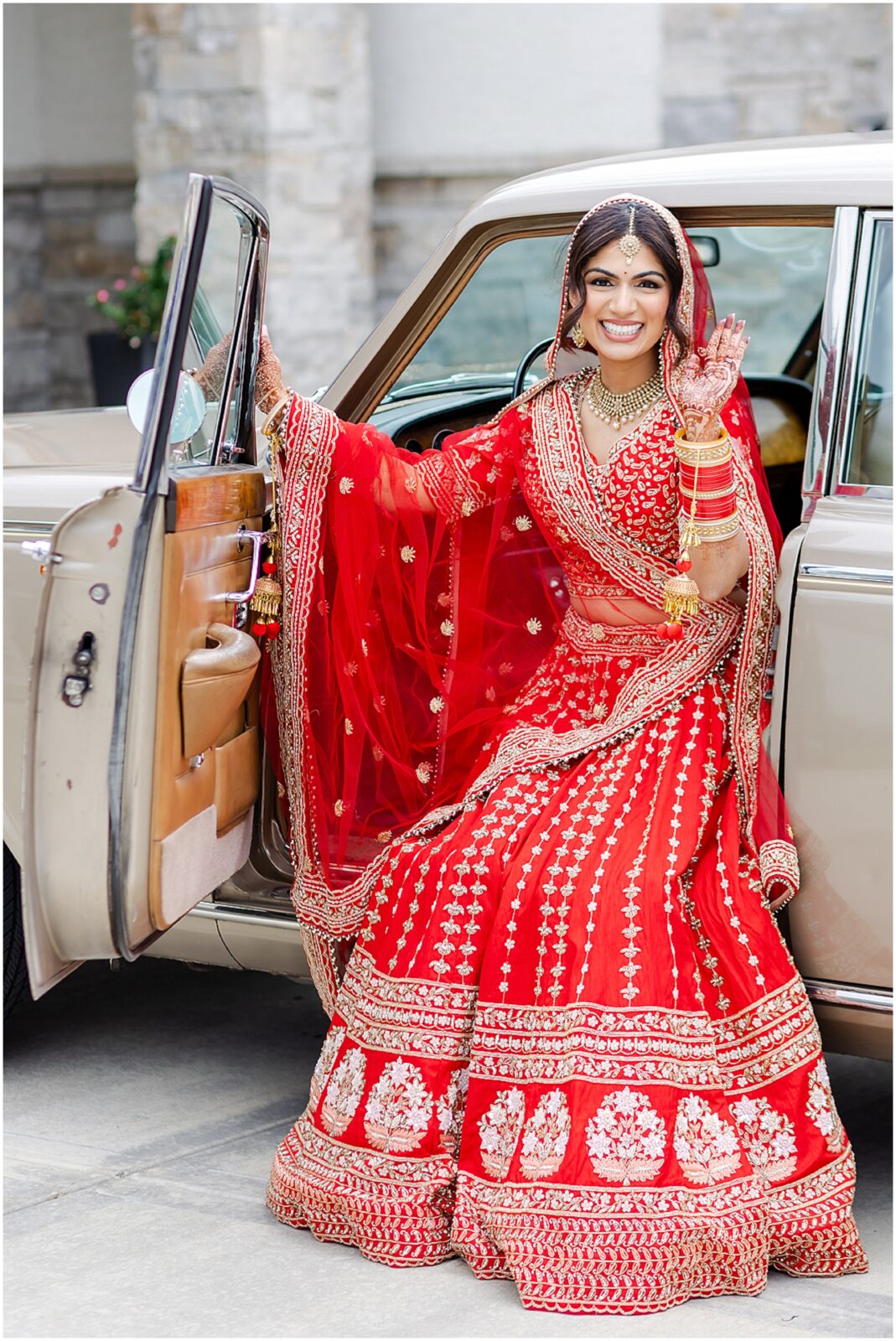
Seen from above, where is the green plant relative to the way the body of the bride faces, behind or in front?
behind

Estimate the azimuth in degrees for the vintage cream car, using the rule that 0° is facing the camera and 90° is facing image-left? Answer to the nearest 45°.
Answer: approximately 90°

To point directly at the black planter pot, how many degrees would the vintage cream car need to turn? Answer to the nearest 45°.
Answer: approximately 90° to its right

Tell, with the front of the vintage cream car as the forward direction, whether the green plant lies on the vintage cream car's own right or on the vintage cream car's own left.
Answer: on the vintage cream car's own right

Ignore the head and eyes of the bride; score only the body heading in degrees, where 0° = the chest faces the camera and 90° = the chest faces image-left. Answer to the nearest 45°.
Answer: approximately 0°

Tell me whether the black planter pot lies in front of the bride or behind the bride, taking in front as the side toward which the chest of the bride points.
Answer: behind
